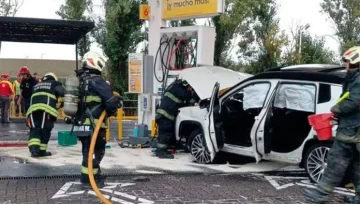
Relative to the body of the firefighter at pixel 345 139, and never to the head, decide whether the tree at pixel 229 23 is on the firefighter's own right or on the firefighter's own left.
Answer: on the firefighter's own right

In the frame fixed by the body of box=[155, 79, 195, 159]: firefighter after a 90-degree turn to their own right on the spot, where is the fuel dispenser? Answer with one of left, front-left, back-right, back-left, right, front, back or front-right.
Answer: back

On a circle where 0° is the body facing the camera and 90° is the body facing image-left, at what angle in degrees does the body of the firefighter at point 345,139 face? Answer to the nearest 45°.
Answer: approximately 90°

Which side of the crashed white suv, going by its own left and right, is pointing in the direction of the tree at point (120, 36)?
front

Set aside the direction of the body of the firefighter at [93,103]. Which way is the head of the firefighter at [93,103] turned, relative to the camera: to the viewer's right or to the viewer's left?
to the viewer's right

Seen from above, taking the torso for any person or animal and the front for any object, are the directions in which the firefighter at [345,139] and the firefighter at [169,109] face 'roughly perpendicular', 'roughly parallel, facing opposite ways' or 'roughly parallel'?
roughly parallel, facing opposite ways

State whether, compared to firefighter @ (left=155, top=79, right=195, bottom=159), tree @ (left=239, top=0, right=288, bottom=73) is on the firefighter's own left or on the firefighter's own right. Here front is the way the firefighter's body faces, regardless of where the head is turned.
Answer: on the firefighter's own left

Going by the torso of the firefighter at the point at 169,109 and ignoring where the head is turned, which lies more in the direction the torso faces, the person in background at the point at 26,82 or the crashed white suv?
the crashed white suv

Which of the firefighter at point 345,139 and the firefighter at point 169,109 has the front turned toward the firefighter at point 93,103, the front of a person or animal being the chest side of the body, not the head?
the firefighter at point 345,139

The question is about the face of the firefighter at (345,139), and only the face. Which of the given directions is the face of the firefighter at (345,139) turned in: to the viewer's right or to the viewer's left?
to the viewer's left

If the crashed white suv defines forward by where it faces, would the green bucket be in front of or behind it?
in front

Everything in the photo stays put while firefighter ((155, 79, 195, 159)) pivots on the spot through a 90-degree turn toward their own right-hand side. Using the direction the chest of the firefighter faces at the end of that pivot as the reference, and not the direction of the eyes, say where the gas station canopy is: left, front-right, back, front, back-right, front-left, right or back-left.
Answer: back-right

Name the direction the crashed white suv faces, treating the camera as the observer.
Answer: facing away from the viewer and to the left of the viewer

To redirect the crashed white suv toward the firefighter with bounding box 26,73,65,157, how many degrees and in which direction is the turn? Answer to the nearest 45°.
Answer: approximately 45° to its left

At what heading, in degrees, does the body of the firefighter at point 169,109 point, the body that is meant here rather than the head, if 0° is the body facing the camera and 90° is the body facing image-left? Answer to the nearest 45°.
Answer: approximately 270°

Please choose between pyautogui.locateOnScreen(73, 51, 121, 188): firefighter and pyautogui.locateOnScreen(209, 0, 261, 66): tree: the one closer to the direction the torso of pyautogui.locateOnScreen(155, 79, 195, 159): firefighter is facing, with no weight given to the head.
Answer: the tree
